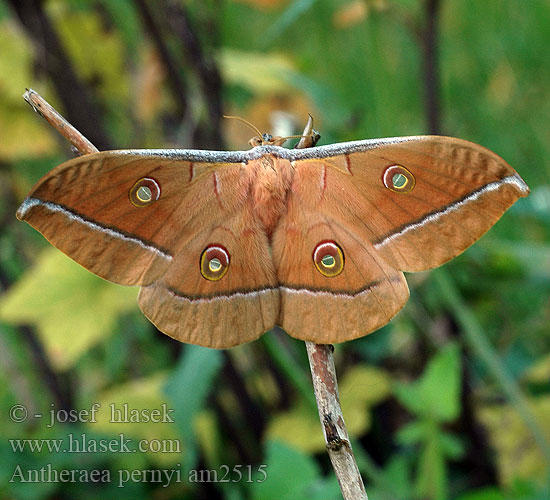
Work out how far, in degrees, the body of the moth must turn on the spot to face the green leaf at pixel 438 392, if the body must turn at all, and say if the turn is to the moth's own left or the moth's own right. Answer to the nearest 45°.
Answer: approximately 45° to the moth's own right

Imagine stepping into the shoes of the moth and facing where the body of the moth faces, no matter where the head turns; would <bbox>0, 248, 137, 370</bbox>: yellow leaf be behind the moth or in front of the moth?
in front

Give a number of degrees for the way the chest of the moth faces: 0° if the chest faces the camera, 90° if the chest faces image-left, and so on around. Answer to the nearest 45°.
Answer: approximately 180°

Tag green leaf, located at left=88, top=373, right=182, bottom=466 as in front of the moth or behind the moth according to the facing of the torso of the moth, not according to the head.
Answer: in front
